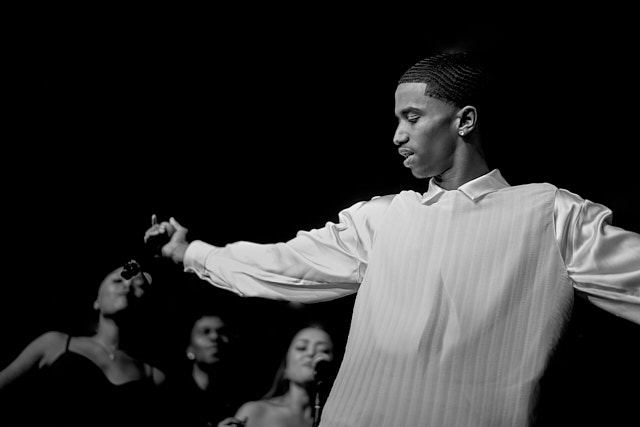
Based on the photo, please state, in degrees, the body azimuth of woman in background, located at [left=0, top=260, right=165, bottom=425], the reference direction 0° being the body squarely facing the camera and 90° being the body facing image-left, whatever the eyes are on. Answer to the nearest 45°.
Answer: approximately 315°

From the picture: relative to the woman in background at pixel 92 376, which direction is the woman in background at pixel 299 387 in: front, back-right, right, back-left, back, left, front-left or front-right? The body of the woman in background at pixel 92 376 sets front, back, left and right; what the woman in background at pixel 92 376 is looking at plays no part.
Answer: front-left
